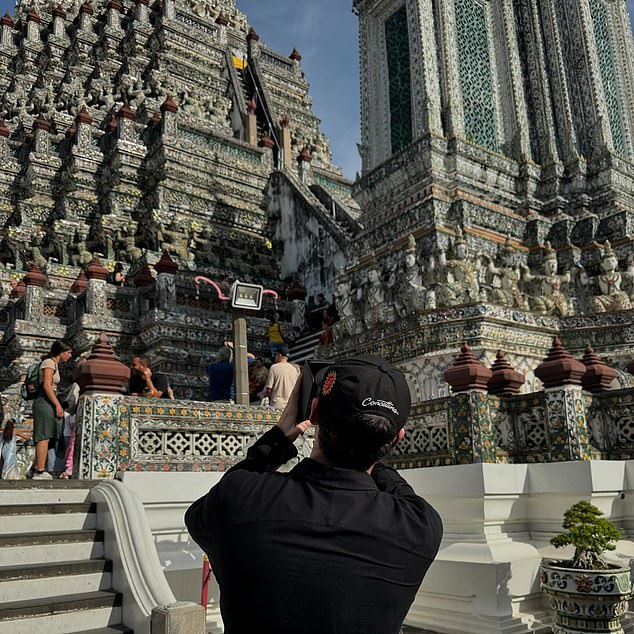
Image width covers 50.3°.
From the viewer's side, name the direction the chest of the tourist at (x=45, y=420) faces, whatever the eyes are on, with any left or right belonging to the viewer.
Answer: facing to the right of the viewer

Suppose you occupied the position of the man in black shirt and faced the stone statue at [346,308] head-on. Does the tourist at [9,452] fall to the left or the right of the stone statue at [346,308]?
left

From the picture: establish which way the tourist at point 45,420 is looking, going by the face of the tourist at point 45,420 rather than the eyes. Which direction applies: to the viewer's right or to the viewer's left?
to the viewer's right

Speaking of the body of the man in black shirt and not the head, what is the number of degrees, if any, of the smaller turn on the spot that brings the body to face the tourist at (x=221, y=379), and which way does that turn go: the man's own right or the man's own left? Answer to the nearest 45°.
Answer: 0° — they already face them

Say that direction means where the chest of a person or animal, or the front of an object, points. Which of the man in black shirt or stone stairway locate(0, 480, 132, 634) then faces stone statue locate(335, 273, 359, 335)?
the man in black shirt

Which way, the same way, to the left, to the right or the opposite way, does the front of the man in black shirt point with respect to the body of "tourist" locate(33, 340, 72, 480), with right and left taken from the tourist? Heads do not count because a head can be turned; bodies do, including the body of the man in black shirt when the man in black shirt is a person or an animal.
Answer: to the left

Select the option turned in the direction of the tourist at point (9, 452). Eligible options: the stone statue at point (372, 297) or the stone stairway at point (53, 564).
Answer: the stone statue

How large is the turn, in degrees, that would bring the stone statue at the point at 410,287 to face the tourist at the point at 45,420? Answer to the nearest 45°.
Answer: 0° — it already faces them

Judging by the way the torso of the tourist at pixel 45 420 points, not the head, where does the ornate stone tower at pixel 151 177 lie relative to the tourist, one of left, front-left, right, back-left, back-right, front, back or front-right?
left

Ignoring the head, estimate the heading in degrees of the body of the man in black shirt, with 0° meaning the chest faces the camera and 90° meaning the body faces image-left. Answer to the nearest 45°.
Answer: approximately 180°

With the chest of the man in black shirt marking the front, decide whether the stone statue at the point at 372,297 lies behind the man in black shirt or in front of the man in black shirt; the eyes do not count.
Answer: in front

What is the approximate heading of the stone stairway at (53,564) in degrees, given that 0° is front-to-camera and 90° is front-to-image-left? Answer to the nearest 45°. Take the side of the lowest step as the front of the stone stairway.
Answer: approximately 0°
